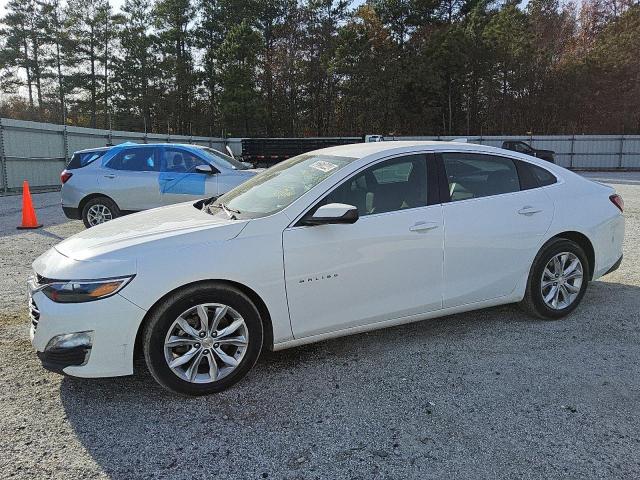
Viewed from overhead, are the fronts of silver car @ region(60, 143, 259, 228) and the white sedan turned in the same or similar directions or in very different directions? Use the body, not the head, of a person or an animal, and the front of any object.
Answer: very different directions

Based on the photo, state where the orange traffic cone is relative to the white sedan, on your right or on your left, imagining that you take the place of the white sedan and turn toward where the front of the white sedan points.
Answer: on your right

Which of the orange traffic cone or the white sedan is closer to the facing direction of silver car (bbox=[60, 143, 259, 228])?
the white sedan

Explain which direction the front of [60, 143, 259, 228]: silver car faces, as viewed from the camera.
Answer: facing to the right of the viewer

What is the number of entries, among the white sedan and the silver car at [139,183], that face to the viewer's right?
1

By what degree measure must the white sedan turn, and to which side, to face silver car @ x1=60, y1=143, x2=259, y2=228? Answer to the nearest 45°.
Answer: approximately 90° to its right

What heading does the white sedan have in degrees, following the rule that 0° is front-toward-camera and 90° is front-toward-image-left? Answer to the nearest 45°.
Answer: approximately 45°

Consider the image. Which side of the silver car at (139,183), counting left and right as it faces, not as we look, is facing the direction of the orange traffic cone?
back

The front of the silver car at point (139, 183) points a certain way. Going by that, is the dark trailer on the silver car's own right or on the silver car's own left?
on the silver car's own left
